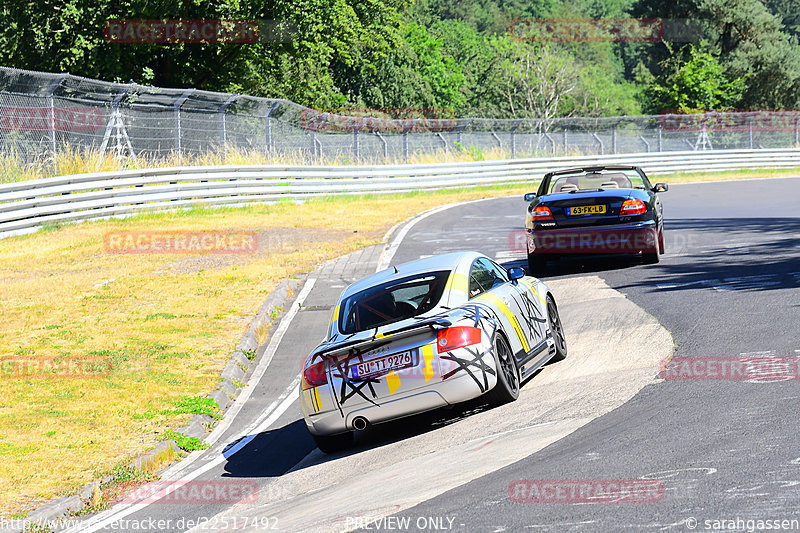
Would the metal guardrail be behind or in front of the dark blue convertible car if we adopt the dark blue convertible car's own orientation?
in front

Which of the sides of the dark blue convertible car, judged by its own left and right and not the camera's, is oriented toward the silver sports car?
back

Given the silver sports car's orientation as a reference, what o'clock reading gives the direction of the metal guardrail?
The metal guardrail is roughly at 10 o'clock from the silver sports car.

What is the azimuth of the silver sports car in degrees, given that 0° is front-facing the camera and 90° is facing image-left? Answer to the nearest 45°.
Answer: approximately 225°

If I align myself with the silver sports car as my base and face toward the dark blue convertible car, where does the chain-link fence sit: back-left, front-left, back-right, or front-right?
front-left

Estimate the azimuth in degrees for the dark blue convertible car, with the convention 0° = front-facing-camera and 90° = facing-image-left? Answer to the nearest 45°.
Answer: approximately 180°

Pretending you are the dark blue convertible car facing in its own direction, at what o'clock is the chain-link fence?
The chain-link fence is roughly at 11 o'clock from the dark blue convertible car.

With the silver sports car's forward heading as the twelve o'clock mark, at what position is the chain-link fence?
The chain-link fence is roughly at 10 o'clock from the silver sports car.
